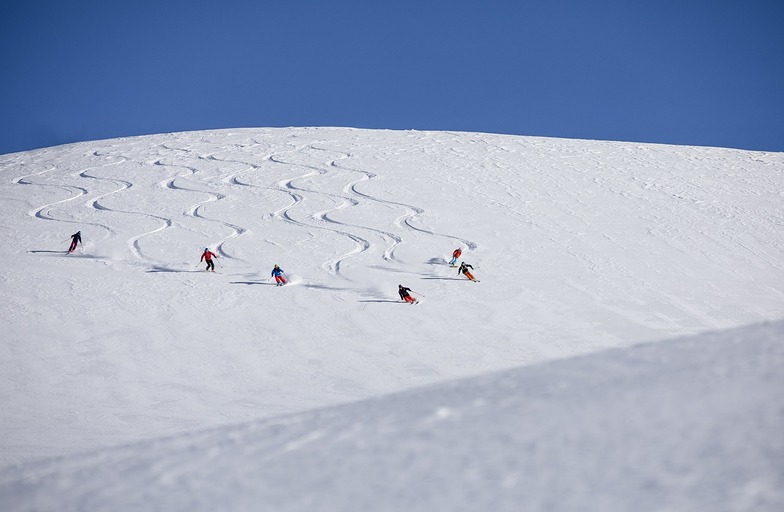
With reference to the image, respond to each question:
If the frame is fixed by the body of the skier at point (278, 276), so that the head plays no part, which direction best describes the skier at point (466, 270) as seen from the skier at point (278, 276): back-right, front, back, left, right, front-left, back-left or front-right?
back-left

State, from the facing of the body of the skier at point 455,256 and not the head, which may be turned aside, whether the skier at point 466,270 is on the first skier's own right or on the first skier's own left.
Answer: on the first skier's own left

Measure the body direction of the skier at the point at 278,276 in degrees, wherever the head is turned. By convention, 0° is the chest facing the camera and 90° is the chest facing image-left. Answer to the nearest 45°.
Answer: approximately 45°

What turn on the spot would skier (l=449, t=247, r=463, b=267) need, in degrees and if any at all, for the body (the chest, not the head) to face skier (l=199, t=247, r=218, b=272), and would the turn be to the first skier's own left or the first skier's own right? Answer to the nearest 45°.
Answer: approximately 45° to the first skier's own right

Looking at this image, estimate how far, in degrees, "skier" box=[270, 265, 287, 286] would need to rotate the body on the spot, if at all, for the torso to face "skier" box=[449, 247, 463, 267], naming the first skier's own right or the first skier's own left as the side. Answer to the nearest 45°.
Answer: approximately 135° to the first skier's own left

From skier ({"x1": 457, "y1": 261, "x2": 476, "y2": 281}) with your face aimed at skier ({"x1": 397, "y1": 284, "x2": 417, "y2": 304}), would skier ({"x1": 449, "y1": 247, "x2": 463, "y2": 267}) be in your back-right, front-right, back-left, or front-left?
back-right

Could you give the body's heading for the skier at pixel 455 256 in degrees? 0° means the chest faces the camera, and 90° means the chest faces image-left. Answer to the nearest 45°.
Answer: approximately 45°
